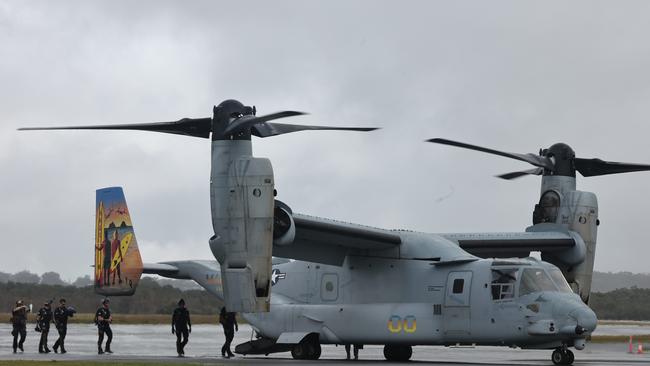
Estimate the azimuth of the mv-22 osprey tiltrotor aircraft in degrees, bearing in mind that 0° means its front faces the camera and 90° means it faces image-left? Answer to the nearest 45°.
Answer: approximately 315°

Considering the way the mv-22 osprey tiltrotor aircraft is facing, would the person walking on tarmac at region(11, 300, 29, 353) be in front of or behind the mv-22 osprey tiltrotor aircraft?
behind

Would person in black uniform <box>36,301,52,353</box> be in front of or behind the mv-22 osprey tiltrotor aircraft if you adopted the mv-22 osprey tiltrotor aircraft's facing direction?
behind
